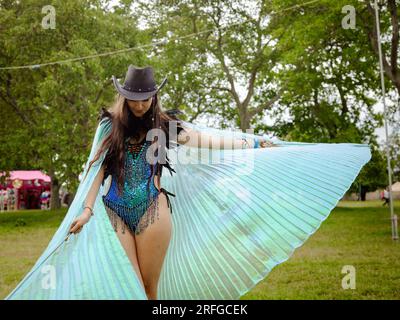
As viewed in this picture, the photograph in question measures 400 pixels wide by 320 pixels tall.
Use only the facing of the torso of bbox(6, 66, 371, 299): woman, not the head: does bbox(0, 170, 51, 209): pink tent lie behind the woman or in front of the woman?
behind

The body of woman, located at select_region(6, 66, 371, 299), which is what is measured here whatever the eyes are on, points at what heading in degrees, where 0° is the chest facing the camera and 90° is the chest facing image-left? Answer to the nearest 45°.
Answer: approximately 0°

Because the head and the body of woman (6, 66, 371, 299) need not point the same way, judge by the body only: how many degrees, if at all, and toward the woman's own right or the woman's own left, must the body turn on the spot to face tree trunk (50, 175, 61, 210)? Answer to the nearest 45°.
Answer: approximately 180°

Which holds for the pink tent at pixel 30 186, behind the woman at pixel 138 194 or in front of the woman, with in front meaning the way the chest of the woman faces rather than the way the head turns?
behind

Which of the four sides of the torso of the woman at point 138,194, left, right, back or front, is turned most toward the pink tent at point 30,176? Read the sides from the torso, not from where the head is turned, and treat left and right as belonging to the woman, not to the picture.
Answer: back

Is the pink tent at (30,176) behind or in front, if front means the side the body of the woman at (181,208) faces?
behind
